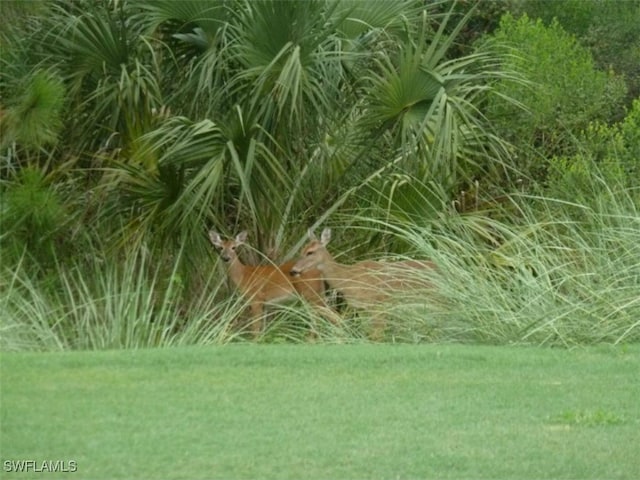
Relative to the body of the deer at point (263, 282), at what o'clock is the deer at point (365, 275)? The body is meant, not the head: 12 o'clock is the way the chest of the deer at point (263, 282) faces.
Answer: the deer at point (365, 275) is roughly at 7 o'clock from the deer at point (263, 282).

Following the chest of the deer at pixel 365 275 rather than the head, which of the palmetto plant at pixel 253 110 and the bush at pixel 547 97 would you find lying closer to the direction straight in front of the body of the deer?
the palmetto plant

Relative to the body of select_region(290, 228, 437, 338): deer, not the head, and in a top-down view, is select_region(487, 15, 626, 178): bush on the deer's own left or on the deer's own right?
on the deer's own right

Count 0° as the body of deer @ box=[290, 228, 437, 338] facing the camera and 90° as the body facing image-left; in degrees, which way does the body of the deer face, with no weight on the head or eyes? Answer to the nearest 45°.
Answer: approximately 90°

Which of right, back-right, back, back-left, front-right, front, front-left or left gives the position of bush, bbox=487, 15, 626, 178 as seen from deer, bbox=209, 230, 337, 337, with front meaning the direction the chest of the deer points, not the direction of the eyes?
back-right

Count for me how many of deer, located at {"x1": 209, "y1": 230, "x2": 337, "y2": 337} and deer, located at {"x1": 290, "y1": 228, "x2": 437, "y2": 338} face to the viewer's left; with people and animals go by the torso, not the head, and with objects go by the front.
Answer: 2

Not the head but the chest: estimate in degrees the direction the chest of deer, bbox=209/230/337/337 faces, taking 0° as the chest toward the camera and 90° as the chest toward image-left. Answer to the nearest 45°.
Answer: approximately 90°

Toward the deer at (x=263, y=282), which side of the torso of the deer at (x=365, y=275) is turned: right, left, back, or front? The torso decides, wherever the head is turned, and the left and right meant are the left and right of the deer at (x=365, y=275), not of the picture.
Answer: front
